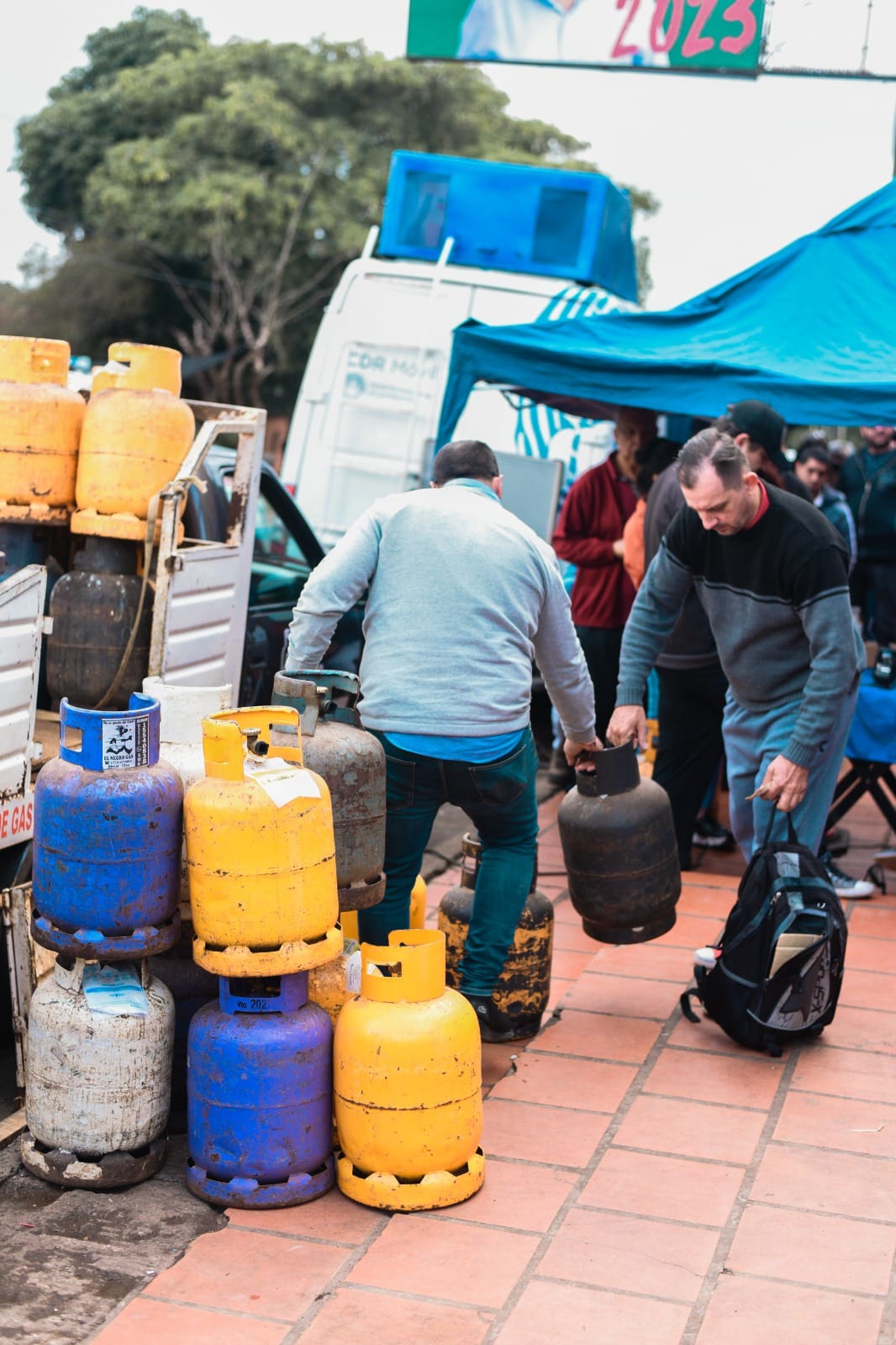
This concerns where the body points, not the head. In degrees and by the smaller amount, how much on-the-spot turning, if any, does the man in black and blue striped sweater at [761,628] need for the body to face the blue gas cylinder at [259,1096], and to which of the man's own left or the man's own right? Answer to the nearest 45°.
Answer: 0° — they already face it

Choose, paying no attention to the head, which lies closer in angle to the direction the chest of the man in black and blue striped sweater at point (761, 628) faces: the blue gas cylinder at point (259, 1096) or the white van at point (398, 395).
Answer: the blue gas cylinder

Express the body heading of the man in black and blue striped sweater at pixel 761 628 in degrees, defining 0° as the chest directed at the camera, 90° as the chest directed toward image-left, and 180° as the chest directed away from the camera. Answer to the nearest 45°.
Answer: approximately 45°

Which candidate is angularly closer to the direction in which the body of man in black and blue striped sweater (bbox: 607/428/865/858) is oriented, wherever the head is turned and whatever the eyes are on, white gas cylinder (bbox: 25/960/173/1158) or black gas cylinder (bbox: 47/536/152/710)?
the white gas cylinder

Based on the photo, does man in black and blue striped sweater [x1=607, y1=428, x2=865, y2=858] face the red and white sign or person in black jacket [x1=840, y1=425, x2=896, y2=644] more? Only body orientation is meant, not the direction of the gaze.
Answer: the red and white sign

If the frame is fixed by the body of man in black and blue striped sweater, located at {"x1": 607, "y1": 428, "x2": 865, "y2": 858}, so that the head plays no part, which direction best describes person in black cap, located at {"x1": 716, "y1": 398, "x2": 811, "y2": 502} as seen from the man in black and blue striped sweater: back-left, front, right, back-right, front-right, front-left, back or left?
back-right

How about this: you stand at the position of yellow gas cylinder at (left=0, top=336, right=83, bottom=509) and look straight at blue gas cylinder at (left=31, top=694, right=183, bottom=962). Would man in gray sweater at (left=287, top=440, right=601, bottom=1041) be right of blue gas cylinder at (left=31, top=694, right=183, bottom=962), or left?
left

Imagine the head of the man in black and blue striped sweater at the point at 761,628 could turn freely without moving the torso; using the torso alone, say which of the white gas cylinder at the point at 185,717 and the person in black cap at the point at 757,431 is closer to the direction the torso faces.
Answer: the white gas cylinder

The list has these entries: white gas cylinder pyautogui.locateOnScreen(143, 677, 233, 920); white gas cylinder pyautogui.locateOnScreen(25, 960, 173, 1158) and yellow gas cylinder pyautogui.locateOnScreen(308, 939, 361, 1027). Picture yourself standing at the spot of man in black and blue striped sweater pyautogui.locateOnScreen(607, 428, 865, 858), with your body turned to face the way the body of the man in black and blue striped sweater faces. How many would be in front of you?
3

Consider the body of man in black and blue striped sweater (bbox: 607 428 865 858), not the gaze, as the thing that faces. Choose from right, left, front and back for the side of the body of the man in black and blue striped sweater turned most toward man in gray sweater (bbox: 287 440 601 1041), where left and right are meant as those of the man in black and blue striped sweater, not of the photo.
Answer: front

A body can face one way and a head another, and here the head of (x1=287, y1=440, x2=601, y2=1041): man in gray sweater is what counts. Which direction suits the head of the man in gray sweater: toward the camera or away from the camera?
away from the camera
